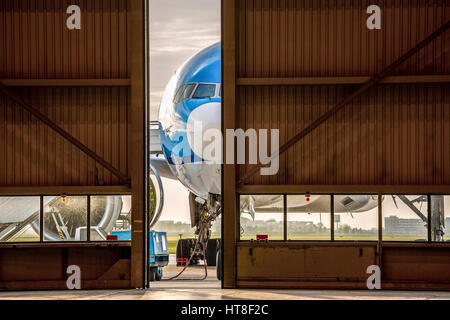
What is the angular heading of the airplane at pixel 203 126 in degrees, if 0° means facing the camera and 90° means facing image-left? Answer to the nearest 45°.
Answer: approximately 45°
